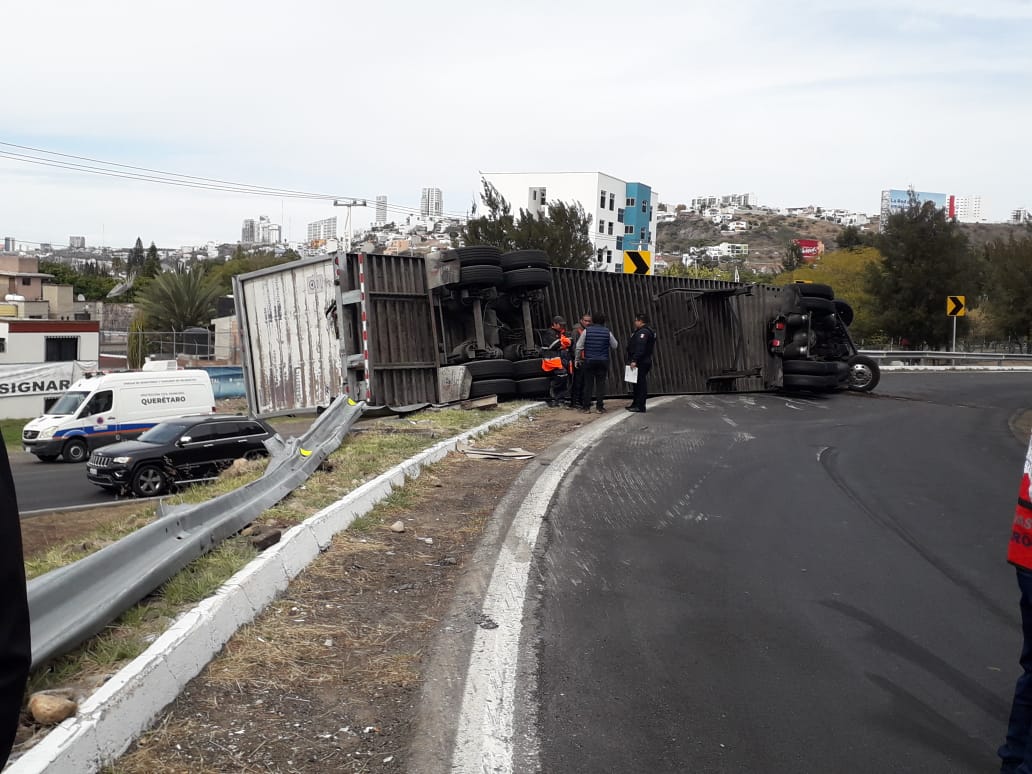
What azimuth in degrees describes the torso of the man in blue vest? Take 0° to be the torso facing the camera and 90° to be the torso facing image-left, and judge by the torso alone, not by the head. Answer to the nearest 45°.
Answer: approximately 180°

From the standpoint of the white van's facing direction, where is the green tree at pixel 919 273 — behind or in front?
behind

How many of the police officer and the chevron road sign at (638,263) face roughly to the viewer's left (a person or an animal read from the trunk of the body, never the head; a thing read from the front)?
1

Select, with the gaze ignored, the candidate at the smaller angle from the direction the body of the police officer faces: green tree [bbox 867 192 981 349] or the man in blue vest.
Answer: the man in blue vest

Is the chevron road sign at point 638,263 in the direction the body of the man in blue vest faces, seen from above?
yes

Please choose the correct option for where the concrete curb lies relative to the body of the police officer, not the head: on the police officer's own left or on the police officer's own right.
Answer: on the police officer's own left

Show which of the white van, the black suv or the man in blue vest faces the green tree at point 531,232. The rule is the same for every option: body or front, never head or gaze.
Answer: the man in blue vest

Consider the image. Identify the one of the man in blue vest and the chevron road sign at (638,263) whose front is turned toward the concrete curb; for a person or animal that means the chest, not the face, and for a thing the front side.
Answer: the chevron road sign

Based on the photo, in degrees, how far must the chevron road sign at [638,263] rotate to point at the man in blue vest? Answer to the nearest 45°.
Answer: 0° — it already faces them

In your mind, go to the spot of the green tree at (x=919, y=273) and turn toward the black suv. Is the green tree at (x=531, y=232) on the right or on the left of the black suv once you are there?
right

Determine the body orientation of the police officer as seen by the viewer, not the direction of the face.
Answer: to the viewer's left

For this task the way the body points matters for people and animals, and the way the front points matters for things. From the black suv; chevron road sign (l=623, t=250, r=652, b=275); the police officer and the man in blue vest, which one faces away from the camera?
the man in blue vest
